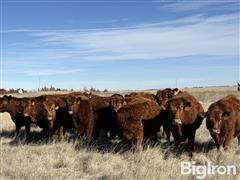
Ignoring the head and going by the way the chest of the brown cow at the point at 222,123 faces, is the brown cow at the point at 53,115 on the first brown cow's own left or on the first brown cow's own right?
on the first brown cow's own right

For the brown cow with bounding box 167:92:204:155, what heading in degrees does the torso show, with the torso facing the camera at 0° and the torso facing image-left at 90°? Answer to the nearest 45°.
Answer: approximately 45°

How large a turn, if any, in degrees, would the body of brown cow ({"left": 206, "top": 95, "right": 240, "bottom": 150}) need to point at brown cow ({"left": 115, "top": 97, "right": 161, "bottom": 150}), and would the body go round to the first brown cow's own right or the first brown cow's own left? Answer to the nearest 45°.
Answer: approximately 45° to the first brown cow's own right

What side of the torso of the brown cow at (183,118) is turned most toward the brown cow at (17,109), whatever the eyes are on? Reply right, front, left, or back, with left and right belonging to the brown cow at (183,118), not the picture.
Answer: right
